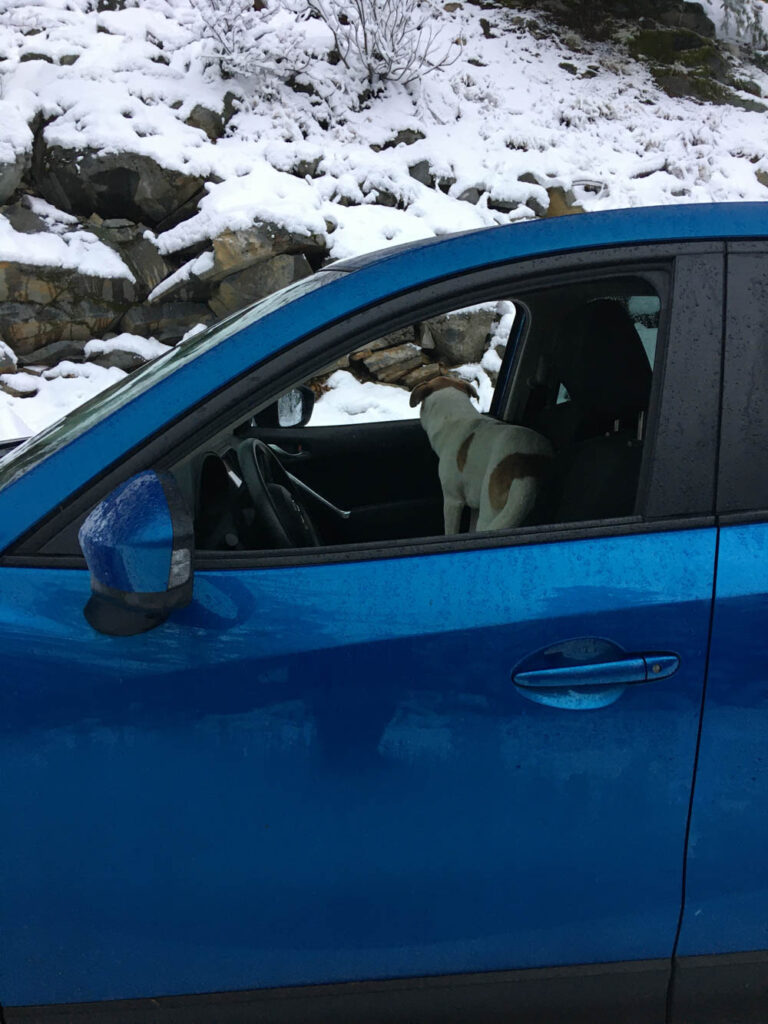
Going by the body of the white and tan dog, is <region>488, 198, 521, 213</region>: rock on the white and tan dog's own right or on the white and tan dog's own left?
on the white and tan dog's own right

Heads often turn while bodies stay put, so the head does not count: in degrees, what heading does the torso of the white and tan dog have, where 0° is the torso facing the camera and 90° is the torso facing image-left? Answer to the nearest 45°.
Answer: approximately 135°

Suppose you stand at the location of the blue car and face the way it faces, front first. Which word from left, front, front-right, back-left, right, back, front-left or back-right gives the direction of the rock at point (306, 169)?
right

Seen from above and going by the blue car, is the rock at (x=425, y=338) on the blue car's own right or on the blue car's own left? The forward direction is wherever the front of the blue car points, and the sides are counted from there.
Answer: on the blue car's own right

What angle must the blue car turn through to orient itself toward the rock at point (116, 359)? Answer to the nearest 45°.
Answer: approximately 90° to its right

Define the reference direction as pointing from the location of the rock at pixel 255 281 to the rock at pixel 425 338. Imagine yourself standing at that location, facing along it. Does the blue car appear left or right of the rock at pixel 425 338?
right

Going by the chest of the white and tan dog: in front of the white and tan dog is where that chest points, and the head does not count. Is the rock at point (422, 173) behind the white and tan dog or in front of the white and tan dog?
in front

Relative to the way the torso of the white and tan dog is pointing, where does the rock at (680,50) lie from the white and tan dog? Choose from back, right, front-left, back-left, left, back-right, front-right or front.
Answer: front-right

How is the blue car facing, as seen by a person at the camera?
facing to the left of the viewer

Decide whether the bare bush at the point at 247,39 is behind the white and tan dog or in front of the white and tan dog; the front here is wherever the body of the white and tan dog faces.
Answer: in front

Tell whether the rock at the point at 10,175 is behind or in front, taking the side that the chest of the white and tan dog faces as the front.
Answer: in front
